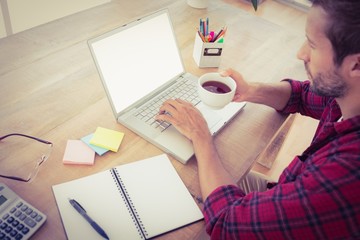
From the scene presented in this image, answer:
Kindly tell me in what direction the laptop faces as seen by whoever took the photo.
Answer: facing the viewer and to the right of the viewer

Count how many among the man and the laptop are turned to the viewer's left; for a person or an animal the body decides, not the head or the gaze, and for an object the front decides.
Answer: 1

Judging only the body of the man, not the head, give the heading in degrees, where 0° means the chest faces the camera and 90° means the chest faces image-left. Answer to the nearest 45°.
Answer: approximately 90°

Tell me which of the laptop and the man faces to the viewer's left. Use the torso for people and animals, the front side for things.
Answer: the man

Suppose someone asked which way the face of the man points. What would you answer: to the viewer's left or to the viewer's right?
to the viewer's left
